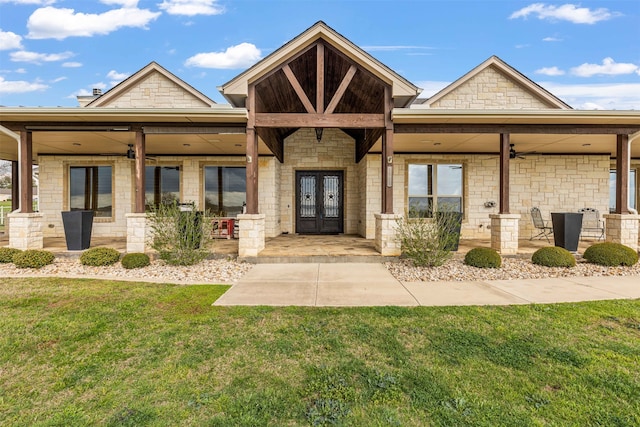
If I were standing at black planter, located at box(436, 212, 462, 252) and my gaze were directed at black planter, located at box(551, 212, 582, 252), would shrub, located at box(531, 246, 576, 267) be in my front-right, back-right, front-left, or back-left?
front-right

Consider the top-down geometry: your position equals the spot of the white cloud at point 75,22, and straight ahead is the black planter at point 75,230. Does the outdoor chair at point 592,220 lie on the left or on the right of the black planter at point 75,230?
left

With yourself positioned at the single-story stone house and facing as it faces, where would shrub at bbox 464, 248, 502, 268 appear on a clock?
The shrub is roughly at 11 o'clock from the single-story stone house.

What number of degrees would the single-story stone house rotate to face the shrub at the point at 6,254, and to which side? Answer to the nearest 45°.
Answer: approximately 45° to its right

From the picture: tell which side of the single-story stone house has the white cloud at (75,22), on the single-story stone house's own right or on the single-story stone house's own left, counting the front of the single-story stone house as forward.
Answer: on the single-story stone house's own right

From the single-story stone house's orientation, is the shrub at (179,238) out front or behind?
out front

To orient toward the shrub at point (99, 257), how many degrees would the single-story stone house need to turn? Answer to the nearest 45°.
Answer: approximately 45° to its right

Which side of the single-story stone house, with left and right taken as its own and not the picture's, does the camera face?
front

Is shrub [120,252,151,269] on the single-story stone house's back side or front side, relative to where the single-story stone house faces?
on the front side
